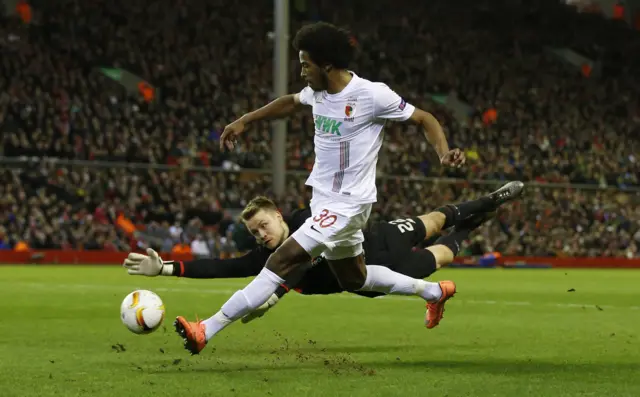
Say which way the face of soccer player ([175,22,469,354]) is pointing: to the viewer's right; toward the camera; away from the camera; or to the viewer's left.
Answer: to the viewer's left

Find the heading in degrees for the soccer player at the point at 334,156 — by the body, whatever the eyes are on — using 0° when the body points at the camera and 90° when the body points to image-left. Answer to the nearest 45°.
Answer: approximately 45°

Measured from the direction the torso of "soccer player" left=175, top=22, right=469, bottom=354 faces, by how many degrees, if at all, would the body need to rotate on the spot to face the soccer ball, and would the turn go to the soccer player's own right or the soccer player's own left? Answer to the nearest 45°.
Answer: approximately 45° to the soccer player's own right
